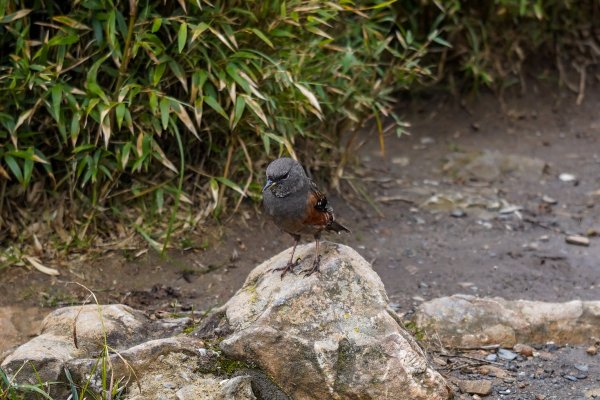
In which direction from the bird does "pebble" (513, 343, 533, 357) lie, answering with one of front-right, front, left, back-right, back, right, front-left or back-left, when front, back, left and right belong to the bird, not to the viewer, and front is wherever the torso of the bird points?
back-left

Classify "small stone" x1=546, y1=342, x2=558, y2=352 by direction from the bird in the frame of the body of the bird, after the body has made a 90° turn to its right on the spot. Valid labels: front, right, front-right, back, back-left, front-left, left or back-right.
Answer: back-right

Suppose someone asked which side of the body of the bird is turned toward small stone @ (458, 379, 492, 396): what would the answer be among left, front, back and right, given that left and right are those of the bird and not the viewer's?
left

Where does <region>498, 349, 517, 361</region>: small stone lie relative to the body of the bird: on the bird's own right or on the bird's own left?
on the bird's own left

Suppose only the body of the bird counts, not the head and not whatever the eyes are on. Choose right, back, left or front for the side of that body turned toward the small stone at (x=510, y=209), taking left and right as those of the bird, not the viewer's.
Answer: back

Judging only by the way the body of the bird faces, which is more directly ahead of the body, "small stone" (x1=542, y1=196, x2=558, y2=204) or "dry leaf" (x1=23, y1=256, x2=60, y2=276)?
the dry leaf

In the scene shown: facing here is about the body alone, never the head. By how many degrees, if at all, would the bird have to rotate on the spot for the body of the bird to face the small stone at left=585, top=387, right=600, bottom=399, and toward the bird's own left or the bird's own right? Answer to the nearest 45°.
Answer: approximately 135° to the bird's own left

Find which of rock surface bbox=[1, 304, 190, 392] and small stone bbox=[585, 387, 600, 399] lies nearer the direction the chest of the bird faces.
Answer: the rock surface

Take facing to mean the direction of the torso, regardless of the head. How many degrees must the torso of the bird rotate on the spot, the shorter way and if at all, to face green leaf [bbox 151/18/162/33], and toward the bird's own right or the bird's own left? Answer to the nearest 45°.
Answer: approximately 90° to the bird's own right

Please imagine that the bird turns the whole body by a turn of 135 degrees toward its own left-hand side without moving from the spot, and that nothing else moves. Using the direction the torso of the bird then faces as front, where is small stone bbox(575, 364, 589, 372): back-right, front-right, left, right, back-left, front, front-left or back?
front

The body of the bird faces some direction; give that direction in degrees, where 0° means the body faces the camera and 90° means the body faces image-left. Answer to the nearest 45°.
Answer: approximately 45°

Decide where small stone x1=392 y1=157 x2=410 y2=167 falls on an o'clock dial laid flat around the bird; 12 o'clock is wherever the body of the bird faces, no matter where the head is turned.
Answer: The small stone is roughly at 5 o'clock from the bird.

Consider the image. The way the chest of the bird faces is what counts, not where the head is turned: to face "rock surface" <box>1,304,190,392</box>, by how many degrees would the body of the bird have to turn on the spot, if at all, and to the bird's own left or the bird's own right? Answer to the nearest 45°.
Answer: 0° — it already faces it

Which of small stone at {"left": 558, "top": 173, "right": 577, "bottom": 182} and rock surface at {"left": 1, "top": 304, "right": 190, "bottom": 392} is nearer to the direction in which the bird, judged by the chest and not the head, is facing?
the rock surface

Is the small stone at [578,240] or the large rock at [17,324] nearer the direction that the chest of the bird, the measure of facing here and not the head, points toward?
the large rock

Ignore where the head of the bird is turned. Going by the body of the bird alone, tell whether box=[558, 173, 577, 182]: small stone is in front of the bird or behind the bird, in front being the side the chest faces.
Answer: behind

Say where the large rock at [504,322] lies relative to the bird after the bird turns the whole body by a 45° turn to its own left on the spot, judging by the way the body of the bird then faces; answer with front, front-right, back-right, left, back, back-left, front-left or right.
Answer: left
